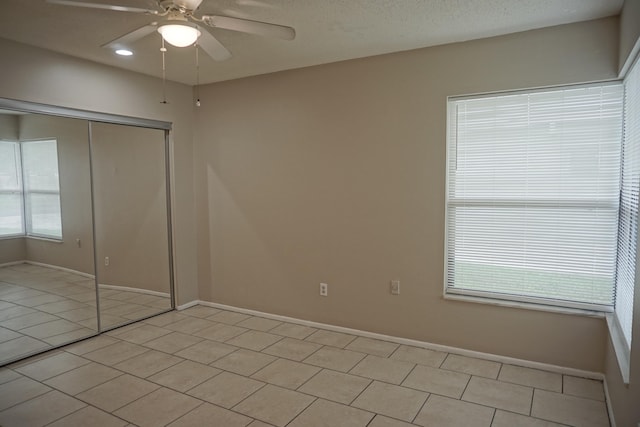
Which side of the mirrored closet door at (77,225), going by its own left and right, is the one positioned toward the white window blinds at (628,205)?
front

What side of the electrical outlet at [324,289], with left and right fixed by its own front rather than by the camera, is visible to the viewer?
front

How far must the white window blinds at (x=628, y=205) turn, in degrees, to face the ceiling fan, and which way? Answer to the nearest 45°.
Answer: approximately 45° to its left

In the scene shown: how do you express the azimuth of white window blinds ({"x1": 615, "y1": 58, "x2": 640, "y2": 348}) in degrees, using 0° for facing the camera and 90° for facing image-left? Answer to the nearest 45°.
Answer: approximately 90°

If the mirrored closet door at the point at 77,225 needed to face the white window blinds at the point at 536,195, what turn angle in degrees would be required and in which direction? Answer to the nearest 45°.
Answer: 0° — it already faces it

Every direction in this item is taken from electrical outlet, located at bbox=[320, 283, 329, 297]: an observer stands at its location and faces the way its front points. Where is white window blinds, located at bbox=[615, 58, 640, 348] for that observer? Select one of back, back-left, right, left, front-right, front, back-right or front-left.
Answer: front-left

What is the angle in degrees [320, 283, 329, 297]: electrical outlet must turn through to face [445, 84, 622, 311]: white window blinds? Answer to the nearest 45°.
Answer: approximately 45° to its left

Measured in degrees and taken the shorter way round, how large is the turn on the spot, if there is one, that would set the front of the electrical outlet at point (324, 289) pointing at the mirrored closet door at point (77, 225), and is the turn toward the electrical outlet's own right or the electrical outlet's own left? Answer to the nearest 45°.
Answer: approximately 90° to the electrical outlet's own right

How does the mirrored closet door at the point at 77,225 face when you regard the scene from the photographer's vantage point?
facing the viewer and to the right of the viewer

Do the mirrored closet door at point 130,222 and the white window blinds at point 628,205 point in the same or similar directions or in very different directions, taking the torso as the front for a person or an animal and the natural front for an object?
very different directions

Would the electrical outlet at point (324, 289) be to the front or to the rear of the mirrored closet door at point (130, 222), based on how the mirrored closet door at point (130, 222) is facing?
to the front

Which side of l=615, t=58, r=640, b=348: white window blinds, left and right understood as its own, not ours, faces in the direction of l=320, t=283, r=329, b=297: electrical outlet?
front

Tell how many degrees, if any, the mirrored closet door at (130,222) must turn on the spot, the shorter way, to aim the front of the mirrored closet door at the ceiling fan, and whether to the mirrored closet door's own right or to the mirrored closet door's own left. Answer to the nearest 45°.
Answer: approximately 45° to the mirrored closet door's own right

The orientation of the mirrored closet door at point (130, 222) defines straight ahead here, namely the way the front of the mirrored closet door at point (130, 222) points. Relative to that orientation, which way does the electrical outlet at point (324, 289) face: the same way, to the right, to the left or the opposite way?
to the right
